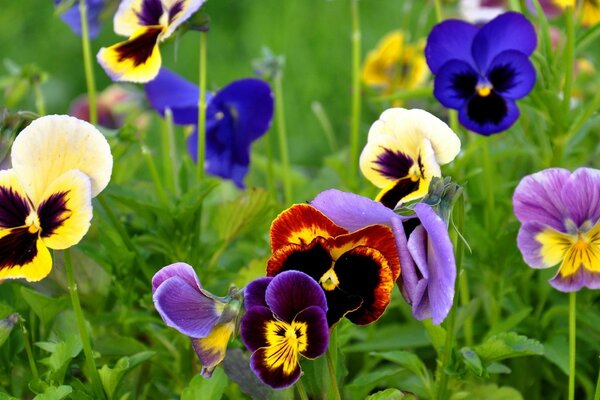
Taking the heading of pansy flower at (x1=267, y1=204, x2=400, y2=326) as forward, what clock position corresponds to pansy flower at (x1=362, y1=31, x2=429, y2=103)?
pansy flower at (x1=362, y1=31, x2=429, y2=103) is roughly at 6 o'clock from pansy flower at (x1=267, y1=204, x2=400, y2=326).

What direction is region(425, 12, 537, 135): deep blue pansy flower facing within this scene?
toward the camera

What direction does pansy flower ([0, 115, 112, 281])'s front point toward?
toward the camera

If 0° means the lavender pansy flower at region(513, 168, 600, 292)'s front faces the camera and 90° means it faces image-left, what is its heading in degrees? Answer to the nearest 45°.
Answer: approximately 0°
